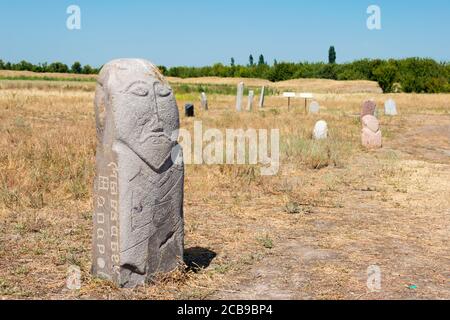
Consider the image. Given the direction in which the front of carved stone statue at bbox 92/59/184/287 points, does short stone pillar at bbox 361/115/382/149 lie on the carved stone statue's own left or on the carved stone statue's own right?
on the carved stone statue's own left

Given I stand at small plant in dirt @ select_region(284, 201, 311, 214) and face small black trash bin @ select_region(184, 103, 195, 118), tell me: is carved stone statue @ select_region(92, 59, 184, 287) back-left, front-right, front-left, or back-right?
back-left

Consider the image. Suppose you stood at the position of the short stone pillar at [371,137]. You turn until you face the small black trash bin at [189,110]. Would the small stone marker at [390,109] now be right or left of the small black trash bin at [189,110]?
right

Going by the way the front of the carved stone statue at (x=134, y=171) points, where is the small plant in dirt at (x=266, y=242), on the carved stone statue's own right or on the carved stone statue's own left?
on the carved stone statue's own left

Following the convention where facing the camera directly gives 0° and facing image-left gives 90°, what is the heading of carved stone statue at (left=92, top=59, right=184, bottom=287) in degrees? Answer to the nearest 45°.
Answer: approximately 315°

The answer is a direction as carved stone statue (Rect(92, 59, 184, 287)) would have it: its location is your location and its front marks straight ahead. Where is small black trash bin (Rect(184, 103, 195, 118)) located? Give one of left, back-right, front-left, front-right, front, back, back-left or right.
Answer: back-left

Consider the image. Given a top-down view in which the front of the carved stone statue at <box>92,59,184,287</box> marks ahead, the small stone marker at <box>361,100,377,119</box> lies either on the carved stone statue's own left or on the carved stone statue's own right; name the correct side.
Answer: on the carved stone statue's own left

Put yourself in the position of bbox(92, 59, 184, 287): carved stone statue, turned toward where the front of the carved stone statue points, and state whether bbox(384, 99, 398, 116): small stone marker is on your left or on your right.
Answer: on your left
